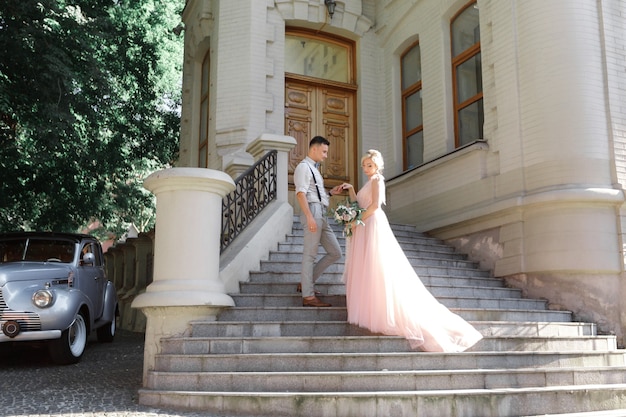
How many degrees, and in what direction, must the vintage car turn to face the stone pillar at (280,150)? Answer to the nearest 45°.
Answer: approximately 135° to its left

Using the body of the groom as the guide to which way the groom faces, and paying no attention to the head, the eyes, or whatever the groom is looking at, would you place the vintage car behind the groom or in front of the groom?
behind

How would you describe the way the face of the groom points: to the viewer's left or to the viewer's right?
to the viewer's right

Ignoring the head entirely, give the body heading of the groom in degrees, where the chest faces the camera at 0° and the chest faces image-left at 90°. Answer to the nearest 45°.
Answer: approximately 270°

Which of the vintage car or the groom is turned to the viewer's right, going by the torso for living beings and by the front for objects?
the groom

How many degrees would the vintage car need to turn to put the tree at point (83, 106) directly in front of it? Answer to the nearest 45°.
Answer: approximately 135° to its right

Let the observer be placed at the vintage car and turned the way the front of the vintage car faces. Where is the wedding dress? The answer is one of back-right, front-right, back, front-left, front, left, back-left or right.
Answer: left

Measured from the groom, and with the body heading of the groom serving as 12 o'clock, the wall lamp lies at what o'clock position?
The wall lamp is roughly at 9 o'clock from the groom.

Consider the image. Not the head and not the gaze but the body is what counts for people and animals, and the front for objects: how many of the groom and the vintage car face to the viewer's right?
1

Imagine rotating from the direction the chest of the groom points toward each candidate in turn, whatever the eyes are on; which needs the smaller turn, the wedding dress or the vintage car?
the wedding dress
